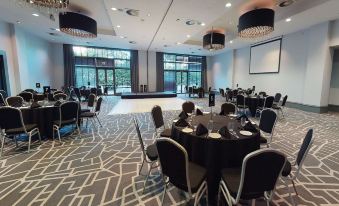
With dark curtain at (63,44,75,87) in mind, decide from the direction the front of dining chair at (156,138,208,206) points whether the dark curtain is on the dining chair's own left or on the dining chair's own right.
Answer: on the dining chair's own left

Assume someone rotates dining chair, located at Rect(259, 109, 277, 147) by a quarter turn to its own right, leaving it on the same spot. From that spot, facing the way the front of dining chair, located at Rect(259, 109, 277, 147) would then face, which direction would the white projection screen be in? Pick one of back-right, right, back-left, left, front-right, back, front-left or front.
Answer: front-right

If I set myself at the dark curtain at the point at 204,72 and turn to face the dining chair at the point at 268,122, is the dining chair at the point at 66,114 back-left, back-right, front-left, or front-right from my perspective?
front-right

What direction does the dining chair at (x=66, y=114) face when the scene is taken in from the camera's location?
facing away from the viewer and to the left of the viewer

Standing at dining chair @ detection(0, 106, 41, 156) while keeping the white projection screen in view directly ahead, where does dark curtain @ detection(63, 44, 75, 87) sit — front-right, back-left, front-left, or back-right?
front-left

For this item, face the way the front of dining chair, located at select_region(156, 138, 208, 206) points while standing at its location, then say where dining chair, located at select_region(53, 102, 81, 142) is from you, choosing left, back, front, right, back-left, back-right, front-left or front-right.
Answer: left

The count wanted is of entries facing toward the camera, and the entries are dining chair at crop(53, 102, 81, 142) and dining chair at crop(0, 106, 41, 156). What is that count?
0

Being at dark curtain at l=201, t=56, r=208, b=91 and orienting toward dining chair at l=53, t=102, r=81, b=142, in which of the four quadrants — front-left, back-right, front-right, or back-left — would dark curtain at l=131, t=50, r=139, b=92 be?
front-right

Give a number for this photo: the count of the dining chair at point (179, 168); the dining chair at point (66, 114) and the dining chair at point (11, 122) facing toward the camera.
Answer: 0

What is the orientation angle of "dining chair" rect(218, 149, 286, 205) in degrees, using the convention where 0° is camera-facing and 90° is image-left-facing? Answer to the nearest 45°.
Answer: approximately 135°

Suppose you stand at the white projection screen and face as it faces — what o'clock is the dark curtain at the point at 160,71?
The dark curtain is roughly at 2 o'clock from the white projection screen.

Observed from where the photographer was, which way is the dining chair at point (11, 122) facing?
facing away from the viewer and to the right of the viewer

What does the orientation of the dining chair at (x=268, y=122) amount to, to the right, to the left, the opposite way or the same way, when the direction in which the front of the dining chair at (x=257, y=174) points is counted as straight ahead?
to the left

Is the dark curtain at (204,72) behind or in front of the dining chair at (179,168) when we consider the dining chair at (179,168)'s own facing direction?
in front

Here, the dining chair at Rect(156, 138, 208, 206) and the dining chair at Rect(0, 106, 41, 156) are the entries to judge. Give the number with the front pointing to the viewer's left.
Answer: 0

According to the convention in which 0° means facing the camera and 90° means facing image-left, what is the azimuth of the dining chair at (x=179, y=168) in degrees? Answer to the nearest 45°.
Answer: approximately 225°
